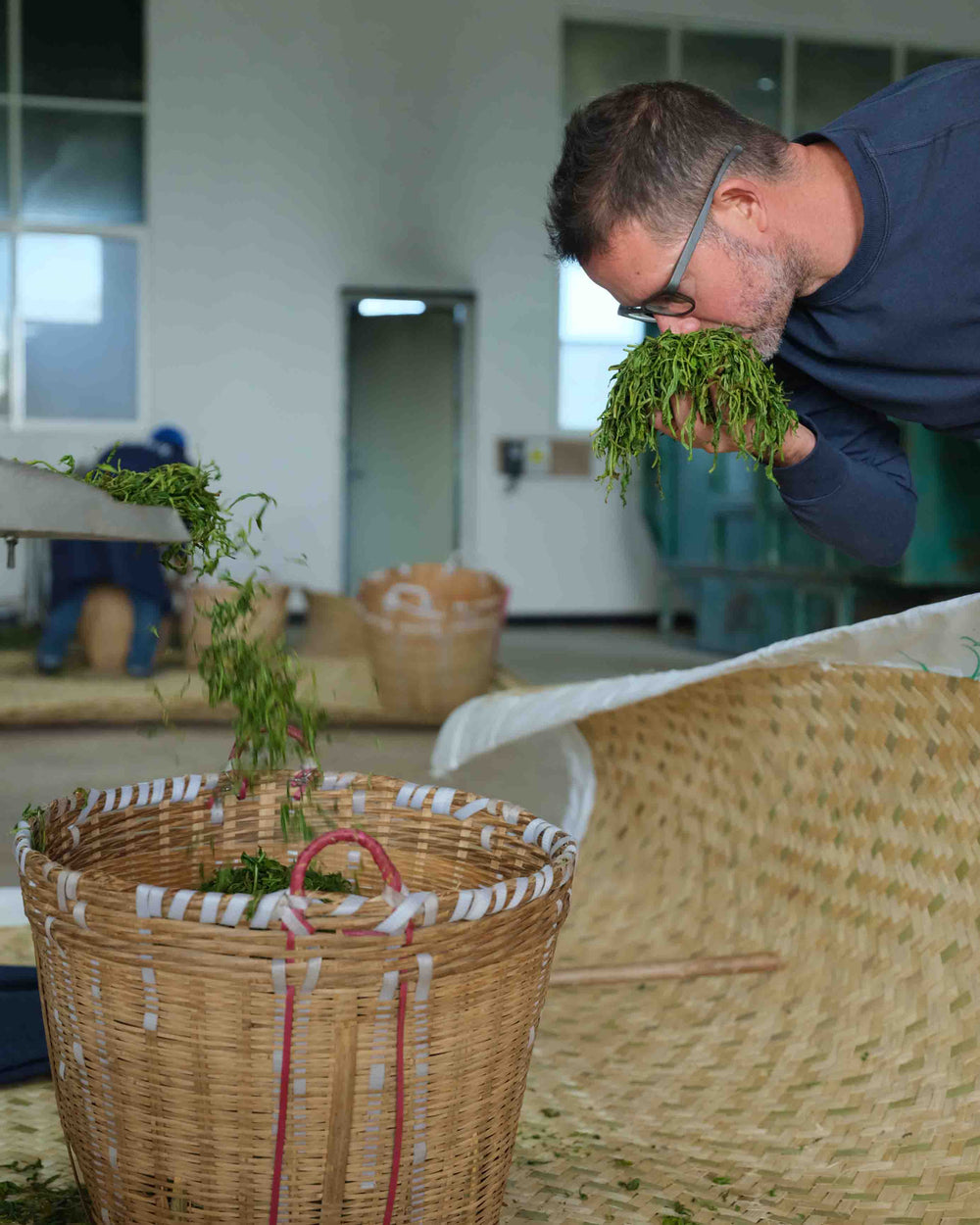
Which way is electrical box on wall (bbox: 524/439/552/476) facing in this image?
toward the camera

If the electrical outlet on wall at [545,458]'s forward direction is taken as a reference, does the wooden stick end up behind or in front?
in front

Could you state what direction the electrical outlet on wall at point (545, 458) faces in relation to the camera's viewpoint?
facing the viewer

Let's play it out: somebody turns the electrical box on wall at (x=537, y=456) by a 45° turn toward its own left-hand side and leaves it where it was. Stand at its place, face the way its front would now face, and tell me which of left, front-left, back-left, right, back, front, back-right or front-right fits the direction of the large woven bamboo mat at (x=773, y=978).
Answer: front-right

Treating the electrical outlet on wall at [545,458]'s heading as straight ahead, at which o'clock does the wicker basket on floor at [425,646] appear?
The wicker basket on floor is roughly at 12 o'clock from the electrical outlet on wall.

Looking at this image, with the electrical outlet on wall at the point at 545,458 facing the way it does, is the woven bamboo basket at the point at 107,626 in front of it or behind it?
in front
